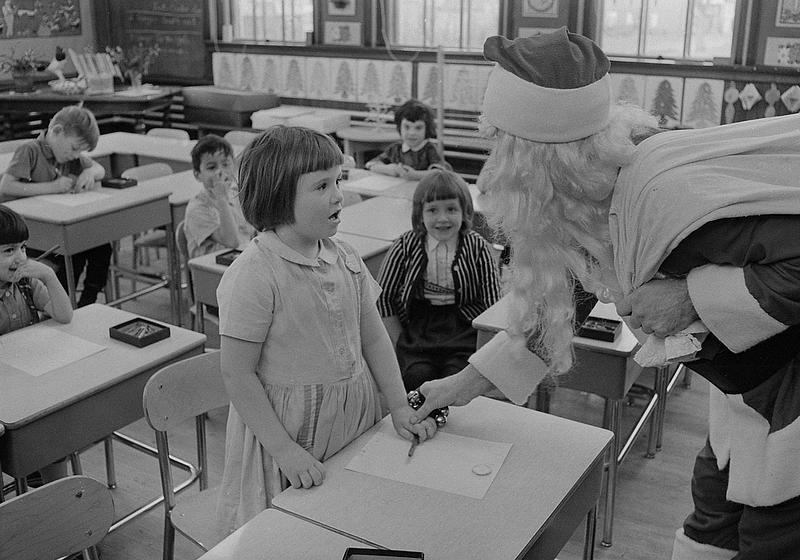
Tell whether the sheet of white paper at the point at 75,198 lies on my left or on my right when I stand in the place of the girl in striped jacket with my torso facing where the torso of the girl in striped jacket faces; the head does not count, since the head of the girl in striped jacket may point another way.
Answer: on my right

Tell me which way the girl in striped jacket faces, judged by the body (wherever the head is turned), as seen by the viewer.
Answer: toward the camera

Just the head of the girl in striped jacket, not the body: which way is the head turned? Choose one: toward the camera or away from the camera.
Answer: toward the camera

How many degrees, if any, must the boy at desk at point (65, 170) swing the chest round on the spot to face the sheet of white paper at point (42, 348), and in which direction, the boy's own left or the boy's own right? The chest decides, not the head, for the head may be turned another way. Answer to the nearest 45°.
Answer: approximately 45° to the boy's own right

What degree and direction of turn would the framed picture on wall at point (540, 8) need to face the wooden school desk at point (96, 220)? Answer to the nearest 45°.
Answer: approximately 45° to its right

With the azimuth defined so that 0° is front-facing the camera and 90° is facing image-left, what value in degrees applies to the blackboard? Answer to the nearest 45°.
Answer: approximately 0°

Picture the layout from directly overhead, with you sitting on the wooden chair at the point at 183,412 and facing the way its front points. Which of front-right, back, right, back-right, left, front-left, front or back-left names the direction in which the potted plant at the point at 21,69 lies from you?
back-left

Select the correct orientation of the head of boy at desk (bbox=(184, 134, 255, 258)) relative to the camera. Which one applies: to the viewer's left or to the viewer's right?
to the viewer's right

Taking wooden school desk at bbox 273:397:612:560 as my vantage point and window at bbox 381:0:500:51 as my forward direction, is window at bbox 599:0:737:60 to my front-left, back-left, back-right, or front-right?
front-right

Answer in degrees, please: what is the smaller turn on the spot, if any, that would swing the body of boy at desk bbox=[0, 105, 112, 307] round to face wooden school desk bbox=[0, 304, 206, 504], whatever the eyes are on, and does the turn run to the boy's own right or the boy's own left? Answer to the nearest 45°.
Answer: approximately 45° to the boy's own right

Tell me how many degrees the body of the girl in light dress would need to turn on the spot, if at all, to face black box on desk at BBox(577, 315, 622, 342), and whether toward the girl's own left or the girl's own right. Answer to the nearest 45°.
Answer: approximately 90° to the girl's own left

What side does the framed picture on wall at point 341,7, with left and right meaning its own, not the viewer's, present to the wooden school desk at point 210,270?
front

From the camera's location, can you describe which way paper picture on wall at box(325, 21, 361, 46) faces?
facing the viewer

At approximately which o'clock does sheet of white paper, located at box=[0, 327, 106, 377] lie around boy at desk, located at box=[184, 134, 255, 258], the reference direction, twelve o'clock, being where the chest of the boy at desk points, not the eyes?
The sheet of white paper is roughly at 2 o'clock from the boy at desk.

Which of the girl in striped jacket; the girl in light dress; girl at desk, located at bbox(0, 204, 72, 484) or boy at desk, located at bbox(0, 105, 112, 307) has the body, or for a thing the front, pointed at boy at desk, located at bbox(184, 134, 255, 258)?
boy at desk, located at bbox(0, 105, 112, 307)

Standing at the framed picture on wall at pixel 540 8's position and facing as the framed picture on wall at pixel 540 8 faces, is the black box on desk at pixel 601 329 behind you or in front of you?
in front

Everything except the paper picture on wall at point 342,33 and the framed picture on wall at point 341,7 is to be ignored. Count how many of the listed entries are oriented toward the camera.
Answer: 2

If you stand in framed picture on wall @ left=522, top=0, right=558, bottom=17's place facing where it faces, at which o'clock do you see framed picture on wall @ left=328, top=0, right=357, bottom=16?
framed picture on wall @ left=328, top=0, right=357, bottom=16 is roughly at 4 o'clock from framed picture on wall @ left=522, top=0, right=558, bottom=17.

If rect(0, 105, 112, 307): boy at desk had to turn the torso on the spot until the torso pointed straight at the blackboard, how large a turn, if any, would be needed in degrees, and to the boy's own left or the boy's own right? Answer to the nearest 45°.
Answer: approximately 135° to the boy's own left

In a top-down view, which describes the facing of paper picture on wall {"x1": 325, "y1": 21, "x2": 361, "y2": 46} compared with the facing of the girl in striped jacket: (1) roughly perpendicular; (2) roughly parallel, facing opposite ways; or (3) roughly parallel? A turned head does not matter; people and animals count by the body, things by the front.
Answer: roughly parallel

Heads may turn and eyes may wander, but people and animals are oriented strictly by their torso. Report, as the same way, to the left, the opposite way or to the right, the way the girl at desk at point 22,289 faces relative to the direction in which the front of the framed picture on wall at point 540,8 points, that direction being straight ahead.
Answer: to the left
